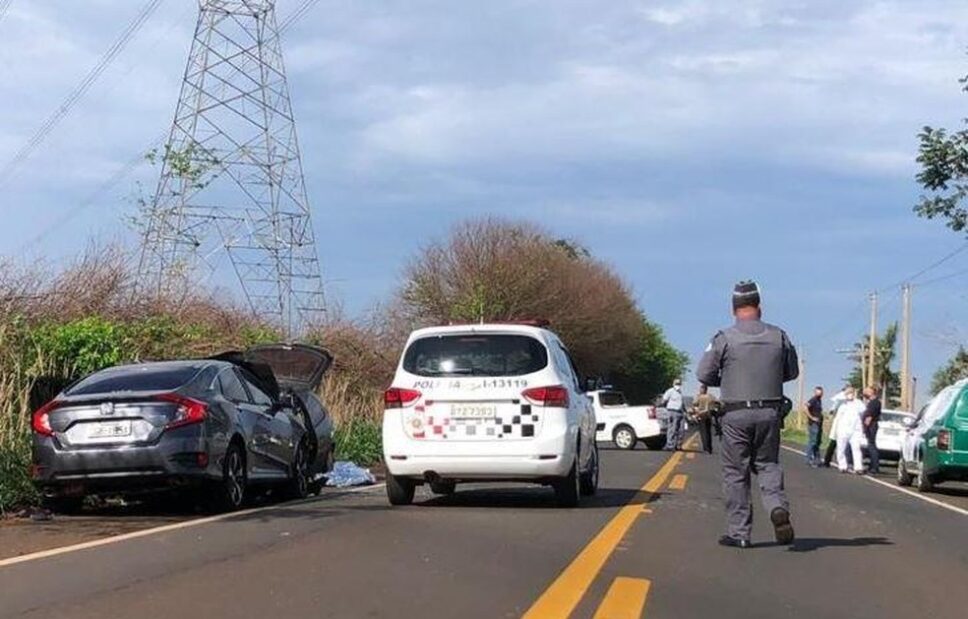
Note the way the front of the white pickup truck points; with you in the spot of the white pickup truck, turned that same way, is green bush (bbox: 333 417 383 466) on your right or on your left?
on your left

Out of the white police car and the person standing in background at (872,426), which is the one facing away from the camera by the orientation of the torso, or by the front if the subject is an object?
the white police car

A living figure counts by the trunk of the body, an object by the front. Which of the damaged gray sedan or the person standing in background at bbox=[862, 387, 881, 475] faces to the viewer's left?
the person standing in background

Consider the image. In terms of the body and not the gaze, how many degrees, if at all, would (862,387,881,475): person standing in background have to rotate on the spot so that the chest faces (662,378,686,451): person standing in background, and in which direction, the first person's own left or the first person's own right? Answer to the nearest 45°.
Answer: approximately 45° to the first person's own right

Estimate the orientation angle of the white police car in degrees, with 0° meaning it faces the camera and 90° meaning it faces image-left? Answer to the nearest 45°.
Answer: approximately 180°

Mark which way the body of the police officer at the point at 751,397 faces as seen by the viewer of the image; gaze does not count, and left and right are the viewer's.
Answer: facing away from the viewer

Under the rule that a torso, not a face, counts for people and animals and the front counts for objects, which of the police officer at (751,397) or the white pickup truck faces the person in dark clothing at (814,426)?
the police officer

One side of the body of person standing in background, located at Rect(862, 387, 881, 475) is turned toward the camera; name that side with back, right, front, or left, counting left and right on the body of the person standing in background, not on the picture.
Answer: left
